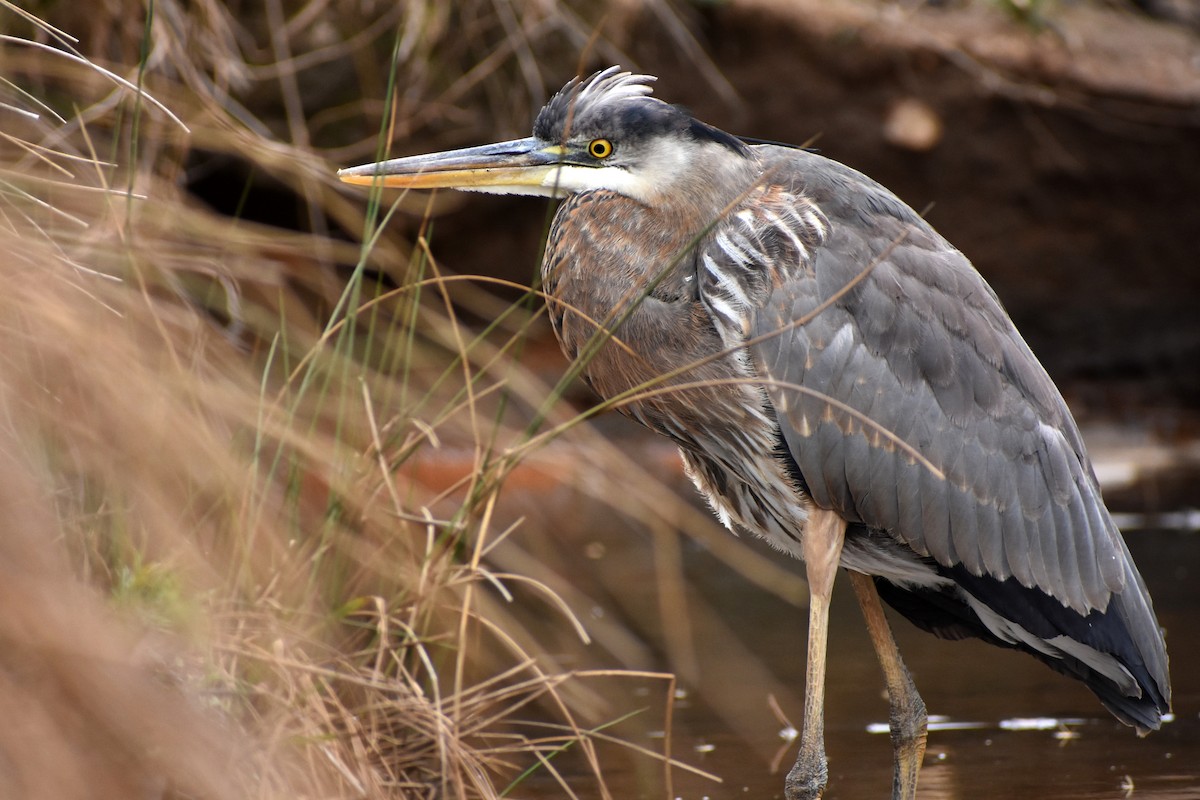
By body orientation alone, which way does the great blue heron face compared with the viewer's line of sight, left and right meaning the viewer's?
facing to the left of the viewer
